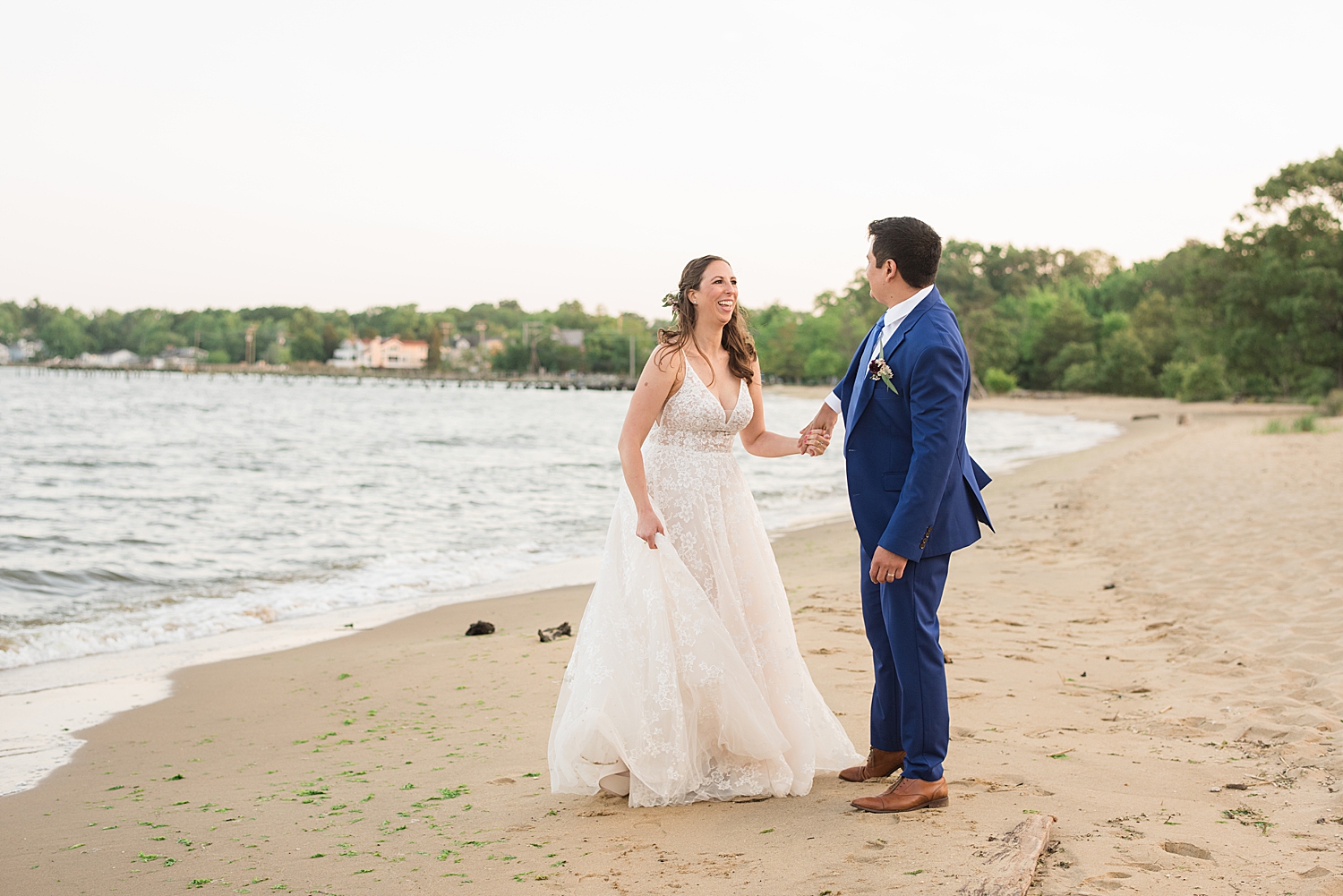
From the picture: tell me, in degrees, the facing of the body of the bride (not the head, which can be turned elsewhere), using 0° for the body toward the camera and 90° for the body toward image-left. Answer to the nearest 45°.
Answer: approximately 315°

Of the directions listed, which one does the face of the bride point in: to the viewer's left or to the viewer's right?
to the viewer's right

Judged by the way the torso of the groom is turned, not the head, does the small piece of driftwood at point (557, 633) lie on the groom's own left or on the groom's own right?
on the groom's own right

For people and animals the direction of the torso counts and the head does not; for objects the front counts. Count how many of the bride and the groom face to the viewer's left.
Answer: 1

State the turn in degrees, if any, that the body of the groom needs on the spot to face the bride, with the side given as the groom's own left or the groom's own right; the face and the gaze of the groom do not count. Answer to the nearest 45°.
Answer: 0° — they already face them

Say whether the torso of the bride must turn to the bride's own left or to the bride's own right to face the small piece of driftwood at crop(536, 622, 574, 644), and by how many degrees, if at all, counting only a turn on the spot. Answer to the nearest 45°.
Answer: approximately 135° to the bride's own left

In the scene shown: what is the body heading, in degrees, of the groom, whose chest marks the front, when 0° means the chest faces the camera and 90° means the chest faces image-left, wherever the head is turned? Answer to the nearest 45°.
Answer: approximately 90°

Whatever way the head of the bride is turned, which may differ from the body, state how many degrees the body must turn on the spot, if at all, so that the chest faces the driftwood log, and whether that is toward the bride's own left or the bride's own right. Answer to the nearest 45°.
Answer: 0° — they already face it

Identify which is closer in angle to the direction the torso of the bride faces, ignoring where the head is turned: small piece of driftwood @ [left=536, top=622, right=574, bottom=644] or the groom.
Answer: the groom

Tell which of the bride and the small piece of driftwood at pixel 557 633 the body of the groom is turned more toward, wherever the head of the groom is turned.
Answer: the bride
